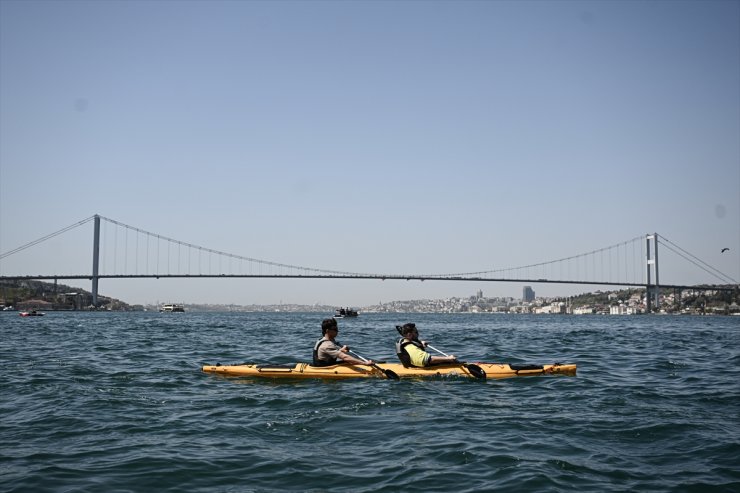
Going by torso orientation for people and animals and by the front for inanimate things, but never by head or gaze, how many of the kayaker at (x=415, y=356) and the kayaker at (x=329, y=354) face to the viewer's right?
2

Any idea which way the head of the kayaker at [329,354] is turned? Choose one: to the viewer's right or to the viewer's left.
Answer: to the viewer's right

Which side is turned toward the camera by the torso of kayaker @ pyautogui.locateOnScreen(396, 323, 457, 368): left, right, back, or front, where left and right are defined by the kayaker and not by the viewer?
right

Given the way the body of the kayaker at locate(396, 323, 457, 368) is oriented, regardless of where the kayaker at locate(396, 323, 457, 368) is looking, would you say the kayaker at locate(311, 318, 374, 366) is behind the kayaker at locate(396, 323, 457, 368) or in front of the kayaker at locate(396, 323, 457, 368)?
behind

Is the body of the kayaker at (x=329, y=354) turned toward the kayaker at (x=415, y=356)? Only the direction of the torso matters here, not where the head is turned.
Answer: yes

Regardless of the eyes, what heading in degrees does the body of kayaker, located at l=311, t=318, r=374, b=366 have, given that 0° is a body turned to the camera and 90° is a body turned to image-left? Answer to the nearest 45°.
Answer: approximately 270°
